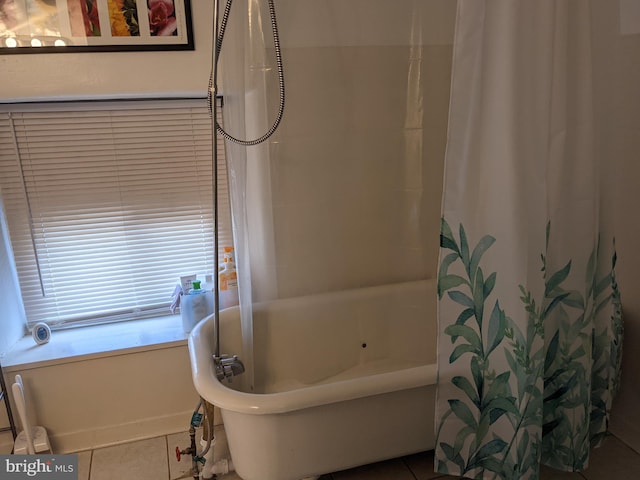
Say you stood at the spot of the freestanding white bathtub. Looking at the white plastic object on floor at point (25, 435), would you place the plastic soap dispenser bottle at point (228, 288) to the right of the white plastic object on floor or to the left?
right

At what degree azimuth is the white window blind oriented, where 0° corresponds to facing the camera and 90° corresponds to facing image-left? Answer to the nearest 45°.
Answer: approximately 0°

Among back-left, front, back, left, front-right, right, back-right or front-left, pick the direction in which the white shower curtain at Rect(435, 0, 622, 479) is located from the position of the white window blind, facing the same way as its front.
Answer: front-left
